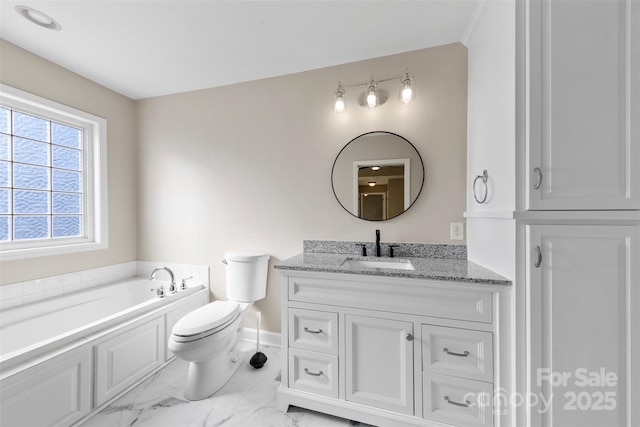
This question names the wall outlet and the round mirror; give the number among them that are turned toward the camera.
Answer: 2

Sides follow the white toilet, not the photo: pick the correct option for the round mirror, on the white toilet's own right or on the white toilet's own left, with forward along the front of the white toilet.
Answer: on the white toilet's own left

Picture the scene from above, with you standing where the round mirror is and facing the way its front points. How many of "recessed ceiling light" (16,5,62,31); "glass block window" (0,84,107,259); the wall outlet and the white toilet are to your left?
1

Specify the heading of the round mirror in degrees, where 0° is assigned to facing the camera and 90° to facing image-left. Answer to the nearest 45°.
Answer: approximately 0°

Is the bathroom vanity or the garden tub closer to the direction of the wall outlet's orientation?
the bathroom vanity

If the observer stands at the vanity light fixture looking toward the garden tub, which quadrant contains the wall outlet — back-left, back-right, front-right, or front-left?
back-left

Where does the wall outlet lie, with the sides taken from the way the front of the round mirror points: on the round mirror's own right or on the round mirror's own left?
on the round mirror's own left

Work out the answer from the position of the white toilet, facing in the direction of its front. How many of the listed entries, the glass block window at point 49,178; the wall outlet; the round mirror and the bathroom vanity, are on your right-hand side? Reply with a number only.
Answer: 1

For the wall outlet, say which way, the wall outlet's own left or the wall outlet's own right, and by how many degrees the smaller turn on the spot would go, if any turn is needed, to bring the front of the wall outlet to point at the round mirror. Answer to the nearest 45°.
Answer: approximately 90° to the wall outlet's own right

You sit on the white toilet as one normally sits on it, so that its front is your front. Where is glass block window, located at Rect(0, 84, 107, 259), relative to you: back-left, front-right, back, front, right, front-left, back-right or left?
right
